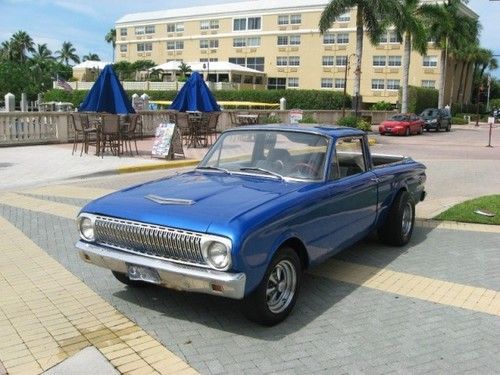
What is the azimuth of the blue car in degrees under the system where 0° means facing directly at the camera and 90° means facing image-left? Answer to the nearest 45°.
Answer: approximately 45°

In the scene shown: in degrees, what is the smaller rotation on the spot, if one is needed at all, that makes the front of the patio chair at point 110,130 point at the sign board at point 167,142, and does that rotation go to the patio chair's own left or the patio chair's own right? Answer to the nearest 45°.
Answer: approximately 135° to the patio chair's own right

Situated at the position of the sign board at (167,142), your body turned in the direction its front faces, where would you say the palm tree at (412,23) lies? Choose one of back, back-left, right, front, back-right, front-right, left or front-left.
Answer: back

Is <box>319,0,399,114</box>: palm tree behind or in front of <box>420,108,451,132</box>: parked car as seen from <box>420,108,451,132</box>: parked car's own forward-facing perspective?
in front

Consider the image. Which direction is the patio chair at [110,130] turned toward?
away from the camera

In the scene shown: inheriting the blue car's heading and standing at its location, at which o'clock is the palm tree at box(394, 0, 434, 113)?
The palm tree is roughly at 5 o'clock from the blue car.

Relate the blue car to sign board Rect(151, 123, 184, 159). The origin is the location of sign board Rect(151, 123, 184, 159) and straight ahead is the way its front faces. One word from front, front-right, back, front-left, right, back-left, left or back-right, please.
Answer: front-left

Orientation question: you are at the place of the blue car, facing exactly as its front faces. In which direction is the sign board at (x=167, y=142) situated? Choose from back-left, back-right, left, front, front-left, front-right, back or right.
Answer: back-right

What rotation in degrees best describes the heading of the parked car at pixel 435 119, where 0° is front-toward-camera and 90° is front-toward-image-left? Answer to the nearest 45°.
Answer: approximately 45°

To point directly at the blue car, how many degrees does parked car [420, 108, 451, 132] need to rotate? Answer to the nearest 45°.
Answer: approximately 45° to its left

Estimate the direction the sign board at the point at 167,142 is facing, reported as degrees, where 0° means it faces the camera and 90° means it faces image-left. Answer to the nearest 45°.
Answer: approximately 45°

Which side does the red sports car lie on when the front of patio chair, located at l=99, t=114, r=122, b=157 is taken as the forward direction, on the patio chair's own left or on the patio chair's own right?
on the patio chair's own right
